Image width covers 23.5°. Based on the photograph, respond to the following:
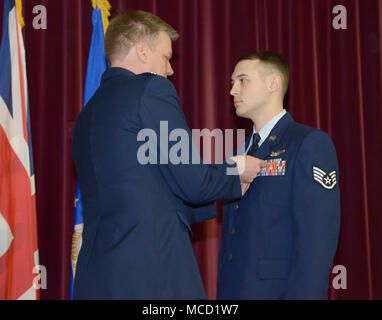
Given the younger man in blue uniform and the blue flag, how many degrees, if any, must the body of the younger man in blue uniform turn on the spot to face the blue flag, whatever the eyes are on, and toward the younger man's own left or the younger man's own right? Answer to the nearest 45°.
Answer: approximately 90° to the younger man's own right

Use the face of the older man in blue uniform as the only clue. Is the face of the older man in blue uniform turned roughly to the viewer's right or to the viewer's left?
to the viewer's right

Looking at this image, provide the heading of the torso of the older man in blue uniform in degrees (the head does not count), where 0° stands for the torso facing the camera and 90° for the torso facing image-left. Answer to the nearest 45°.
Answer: approximately 225°

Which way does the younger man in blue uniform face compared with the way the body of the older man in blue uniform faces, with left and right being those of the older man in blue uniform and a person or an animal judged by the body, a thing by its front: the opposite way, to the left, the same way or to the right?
the opposite way

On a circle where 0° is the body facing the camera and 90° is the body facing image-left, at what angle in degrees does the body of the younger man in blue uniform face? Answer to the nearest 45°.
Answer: approximately 45°

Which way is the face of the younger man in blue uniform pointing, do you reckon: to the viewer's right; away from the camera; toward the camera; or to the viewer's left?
to the viewer's left
